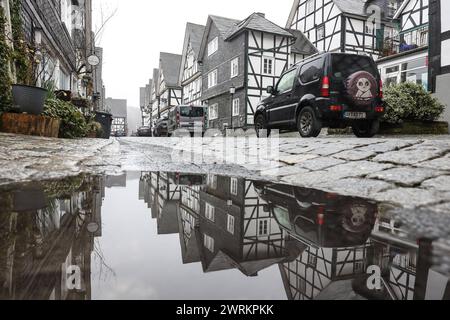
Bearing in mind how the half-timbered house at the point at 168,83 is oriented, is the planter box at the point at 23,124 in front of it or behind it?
in front

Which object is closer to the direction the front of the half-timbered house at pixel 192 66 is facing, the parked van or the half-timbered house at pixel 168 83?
the parked van

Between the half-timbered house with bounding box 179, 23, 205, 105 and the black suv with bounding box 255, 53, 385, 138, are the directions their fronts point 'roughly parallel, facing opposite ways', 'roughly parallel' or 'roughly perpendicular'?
roughly perpendicular

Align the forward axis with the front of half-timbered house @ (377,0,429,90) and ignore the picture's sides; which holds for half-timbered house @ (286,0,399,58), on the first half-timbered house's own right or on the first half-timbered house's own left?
on the first half-timbered house's own right

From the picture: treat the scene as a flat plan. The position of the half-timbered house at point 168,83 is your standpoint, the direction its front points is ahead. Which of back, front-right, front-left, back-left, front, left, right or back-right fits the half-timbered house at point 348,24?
left

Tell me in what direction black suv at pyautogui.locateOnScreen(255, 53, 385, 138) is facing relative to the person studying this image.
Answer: facing away from the viewer and to the left of the viewer

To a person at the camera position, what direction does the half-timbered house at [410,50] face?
facing the viewer and to the left of the viewer

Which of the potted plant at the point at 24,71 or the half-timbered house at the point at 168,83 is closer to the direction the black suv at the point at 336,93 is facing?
the half-timbered house

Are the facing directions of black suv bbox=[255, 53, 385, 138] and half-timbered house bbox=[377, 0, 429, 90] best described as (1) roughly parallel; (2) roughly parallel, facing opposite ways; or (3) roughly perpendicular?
roughly perpendicular
